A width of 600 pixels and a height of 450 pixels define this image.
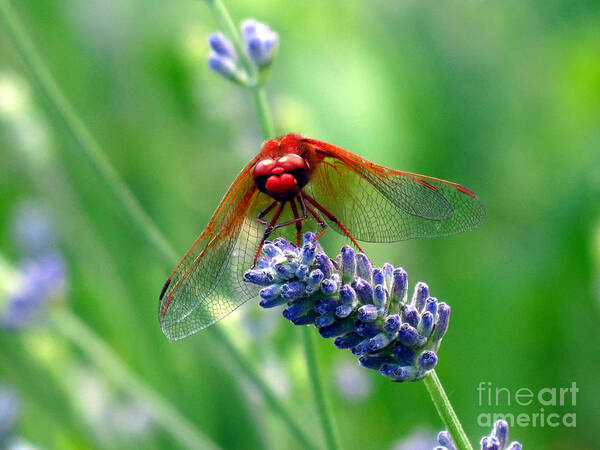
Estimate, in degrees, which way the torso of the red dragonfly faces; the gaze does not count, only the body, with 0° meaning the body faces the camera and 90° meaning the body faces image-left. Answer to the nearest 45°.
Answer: approximately 0°

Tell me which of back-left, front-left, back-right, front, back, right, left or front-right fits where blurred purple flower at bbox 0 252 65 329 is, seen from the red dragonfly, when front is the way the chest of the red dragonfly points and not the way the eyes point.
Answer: back-right
